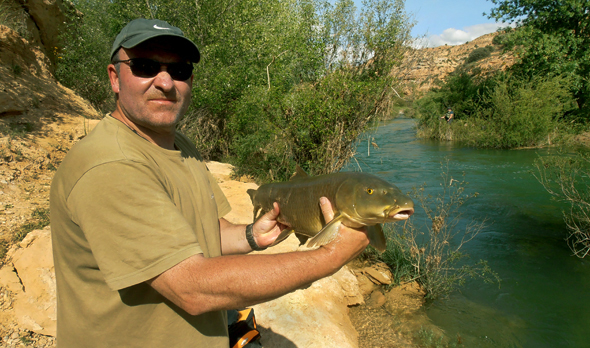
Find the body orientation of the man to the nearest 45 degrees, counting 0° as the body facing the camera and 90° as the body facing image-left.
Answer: approximately 315°

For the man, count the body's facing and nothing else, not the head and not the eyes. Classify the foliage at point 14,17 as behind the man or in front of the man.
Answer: behind

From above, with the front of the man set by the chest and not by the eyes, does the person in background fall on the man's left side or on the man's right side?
on the man's left side

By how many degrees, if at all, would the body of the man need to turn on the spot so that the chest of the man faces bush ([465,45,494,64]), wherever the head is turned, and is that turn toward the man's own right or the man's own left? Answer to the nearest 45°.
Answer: approximately 90° to the man's own left

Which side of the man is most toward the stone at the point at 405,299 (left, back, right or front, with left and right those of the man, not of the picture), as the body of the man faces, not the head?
left

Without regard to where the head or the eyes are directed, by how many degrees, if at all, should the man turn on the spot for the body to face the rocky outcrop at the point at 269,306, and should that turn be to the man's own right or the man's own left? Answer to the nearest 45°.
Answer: approximately 135° to the man's own left

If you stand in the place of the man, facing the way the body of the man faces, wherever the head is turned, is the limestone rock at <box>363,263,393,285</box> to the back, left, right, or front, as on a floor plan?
left

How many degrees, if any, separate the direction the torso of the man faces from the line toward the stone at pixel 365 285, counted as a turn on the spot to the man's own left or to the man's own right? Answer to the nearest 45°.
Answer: approximately 90° to the man's own left
